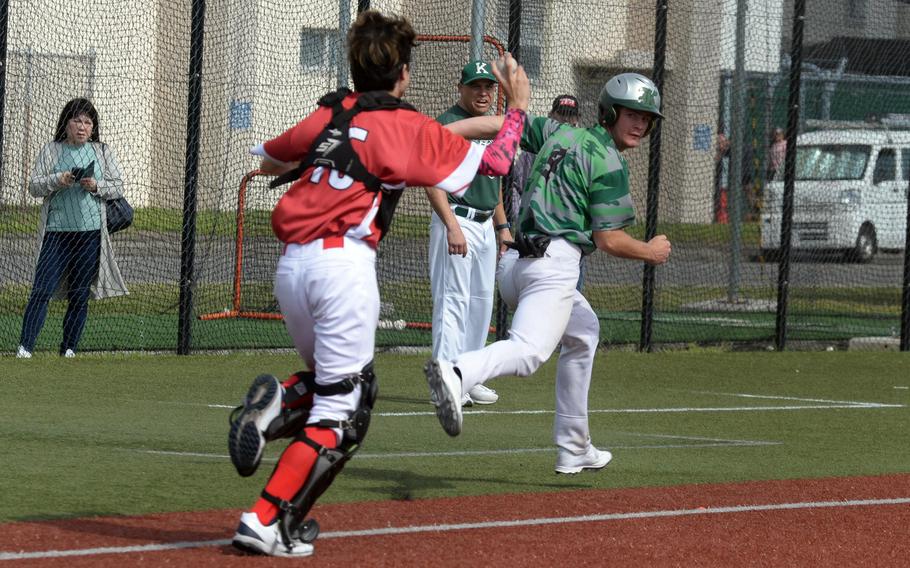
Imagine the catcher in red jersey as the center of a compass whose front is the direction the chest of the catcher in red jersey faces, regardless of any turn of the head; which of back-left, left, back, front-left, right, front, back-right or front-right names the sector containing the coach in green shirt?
front-left

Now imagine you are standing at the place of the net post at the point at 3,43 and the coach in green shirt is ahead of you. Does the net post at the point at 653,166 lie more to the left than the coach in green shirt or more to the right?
left

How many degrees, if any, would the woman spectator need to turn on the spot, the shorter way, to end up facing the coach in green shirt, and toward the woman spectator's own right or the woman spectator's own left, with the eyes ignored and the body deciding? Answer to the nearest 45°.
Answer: approximately 45° to the woman spectator's own left

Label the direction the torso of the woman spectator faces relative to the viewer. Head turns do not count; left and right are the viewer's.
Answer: facing the viewer

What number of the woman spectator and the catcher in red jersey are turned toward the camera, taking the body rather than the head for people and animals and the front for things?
1

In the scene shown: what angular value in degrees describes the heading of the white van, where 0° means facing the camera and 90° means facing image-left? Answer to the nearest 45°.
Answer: approximately 45°

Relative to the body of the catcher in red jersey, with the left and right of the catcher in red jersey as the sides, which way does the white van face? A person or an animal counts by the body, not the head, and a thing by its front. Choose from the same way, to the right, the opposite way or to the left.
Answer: the opposite way

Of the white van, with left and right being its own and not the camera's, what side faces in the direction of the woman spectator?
front

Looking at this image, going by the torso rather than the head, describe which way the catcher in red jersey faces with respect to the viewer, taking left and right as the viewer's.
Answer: facing away from the viewer and to the right of the viewer
